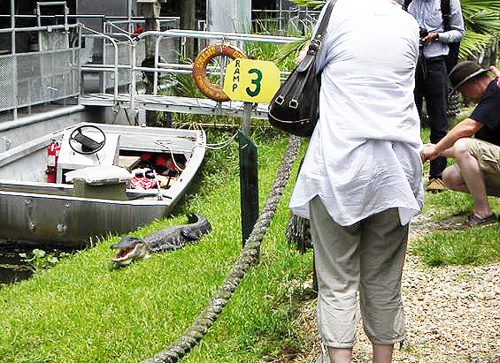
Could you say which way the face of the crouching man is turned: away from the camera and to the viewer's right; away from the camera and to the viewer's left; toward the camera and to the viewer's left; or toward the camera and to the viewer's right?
toward the camera and to the viewer's left

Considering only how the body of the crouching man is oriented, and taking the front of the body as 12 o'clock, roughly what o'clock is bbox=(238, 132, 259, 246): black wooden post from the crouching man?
The black wooden post is roughly at 11 o'clock from the crouching man.

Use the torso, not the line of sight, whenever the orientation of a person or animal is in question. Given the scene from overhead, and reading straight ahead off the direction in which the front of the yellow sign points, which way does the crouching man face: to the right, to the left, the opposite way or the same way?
to the right

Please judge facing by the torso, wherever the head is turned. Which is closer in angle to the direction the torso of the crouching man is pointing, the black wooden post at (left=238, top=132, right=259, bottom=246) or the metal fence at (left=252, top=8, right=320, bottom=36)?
the black wooden post

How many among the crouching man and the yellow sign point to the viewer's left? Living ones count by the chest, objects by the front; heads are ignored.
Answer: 1

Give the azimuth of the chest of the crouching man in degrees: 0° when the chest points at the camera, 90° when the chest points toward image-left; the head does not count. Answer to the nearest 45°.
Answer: approximately 90°

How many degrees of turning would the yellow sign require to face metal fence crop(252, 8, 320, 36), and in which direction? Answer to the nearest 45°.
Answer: approximately 180°

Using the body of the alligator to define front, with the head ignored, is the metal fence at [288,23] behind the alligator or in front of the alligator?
behind

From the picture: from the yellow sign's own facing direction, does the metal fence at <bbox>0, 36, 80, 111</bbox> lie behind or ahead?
behind
